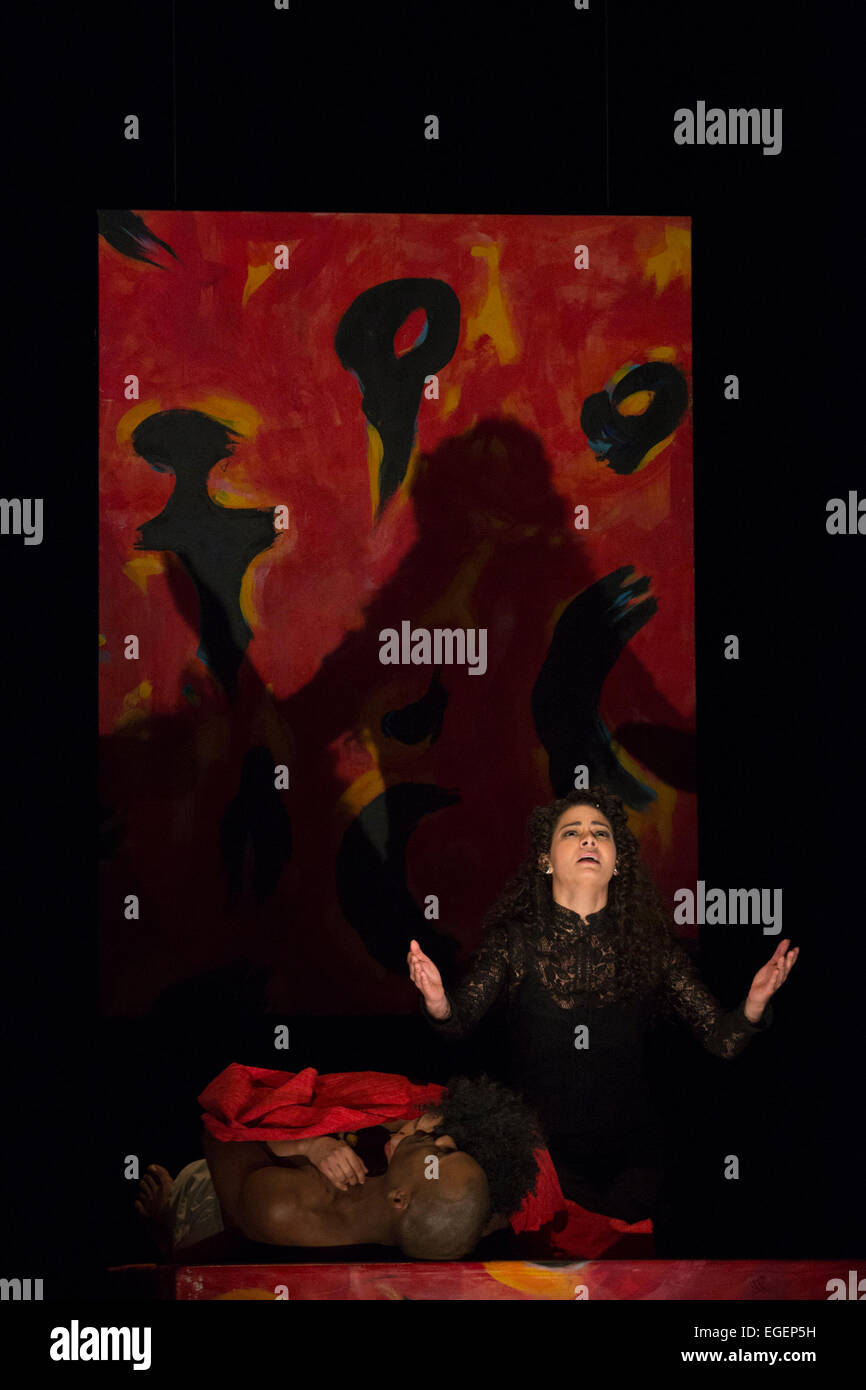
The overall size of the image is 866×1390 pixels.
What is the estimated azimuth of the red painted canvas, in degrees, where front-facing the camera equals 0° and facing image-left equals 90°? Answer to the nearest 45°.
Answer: approximately 0°

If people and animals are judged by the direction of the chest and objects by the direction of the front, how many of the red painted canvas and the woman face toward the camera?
2

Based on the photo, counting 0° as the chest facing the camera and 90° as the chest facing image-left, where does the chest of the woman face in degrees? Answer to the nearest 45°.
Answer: approximately 0°
